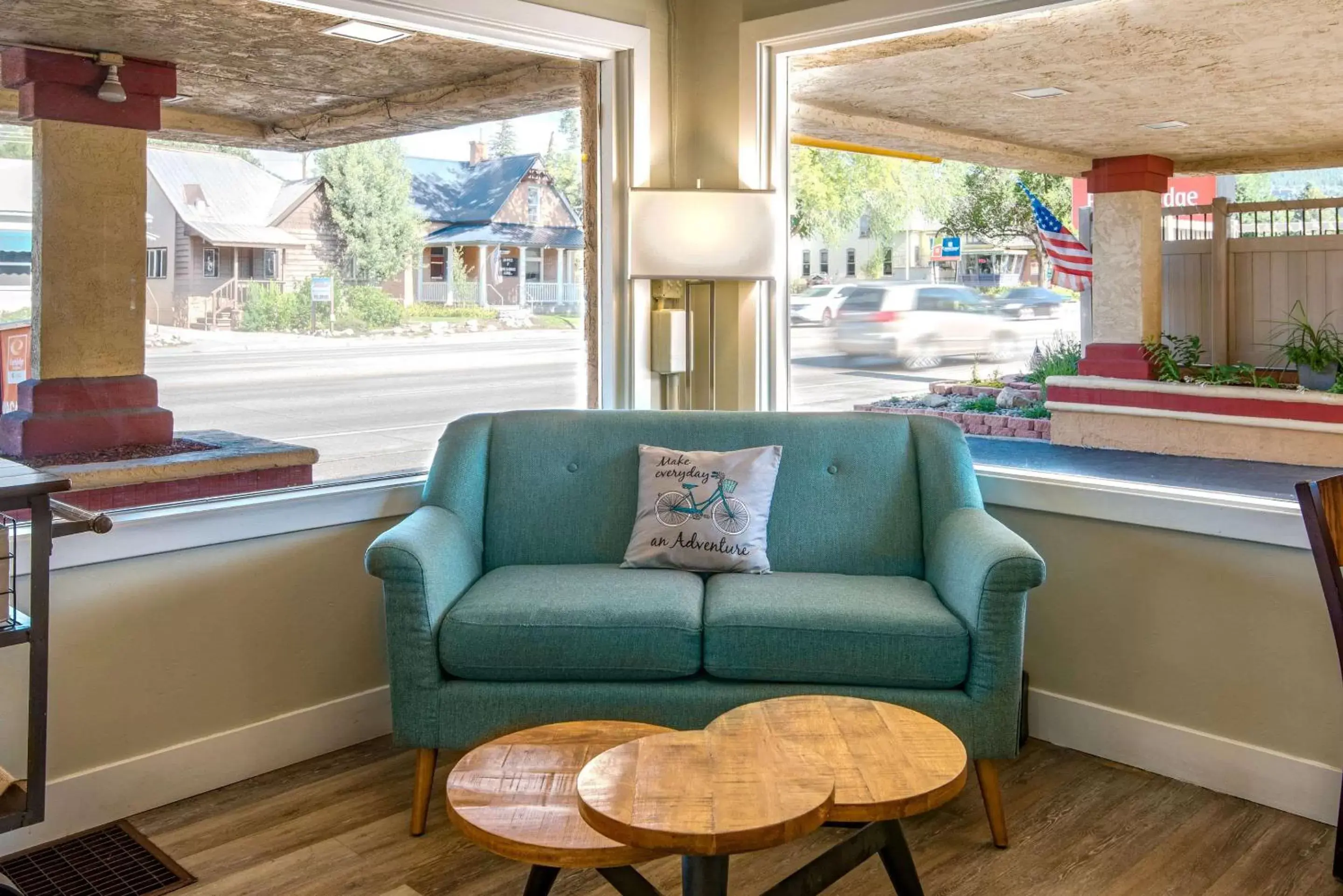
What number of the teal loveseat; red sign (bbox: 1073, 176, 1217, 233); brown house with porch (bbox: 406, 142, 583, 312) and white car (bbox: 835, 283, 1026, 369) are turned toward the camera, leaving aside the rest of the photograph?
3

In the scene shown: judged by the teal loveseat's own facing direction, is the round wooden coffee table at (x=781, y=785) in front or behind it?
in front

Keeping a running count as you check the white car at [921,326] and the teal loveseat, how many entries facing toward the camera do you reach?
1

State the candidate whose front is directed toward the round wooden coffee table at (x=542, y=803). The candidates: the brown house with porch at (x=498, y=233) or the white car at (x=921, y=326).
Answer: the brown house with porch

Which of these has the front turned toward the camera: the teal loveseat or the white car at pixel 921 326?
the teal loveseat

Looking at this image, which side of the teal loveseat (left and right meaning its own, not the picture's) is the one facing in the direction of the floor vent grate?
right

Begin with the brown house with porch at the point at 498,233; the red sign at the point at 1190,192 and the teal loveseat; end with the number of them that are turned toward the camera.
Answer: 3

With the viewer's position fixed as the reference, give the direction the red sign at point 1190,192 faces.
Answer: facing the viewer

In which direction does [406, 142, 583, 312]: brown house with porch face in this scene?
toward the camera
